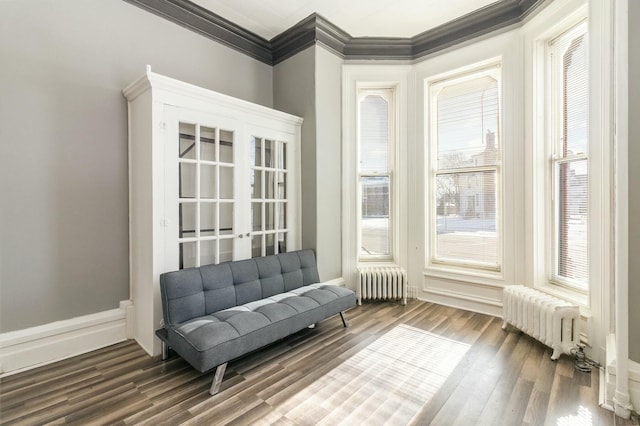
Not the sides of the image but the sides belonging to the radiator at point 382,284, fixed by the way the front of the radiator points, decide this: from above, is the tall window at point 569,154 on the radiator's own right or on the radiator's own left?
on the radiator's own left

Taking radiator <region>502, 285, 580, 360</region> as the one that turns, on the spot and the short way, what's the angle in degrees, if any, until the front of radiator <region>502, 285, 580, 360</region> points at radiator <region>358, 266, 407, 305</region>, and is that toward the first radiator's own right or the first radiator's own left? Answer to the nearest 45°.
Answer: approximately 45° to the first radiator's own right

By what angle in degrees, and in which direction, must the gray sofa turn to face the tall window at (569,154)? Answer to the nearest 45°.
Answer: approximately 45° to its left

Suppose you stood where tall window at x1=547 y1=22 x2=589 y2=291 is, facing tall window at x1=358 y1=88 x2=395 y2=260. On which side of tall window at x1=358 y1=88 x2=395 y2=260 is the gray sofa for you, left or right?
left

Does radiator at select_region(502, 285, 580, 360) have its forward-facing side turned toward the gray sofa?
yes
